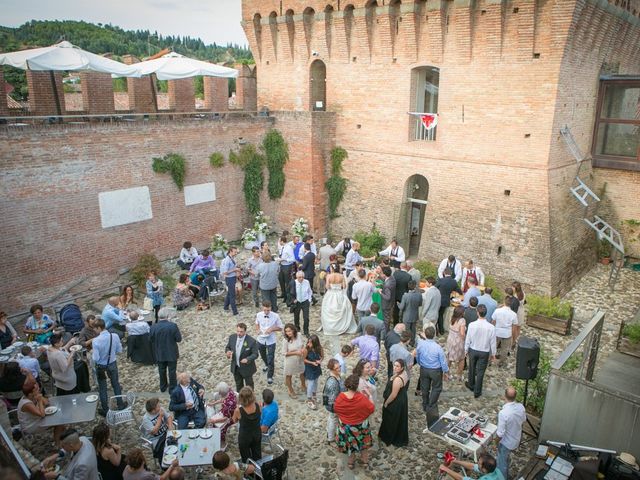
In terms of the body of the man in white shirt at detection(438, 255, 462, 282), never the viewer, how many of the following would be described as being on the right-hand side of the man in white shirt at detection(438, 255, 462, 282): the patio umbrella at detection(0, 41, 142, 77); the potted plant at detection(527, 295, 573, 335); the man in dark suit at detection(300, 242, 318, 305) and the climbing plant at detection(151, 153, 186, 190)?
3

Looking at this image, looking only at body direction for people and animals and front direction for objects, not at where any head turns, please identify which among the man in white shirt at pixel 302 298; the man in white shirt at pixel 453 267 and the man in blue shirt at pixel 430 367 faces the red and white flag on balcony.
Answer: the man in blue shirt

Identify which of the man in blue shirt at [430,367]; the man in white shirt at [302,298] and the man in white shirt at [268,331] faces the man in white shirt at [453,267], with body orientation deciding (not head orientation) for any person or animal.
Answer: the man in blue shirt

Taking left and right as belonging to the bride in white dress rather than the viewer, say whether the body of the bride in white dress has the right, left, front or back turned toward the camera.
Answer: back

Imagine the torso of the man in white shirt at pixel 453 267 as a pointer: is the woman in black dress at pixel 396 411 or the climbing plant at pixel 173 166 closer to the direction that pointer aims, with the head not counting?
the woman in black dress

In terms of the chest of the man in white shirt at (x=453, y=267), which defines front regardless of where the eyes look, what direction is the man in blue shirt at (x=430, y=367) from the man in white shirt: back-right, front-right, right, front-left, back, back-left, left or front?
front

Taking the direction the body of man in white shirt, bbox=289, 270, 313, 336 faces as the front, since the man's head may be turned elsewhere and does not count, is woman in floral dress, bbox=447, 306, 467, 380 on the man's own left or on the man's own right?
on the man's own left

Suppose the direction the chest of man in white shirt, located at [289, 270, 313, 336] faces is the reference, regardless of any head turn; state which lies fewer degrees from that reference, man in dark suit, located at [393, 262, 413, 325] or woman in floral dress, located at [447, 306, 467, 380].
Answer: the woman in floral dress

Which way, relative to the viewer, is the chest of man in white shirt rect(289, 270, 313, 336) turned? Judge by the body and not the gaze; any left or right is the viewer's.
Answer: facing the viewer

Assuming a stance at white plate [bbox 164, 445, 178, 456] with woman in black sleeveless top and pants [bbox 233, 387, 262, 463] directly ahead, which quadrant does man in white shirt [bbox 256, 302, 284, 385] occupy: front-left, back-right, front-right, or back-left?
front-left

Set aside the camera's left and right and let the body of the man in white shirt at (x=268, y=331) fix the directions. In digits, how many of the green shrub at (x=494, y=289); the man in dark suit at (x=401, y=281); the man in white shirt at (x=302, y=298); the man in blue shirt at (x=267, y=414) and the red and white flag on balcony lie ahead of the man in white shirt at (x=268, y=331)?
1

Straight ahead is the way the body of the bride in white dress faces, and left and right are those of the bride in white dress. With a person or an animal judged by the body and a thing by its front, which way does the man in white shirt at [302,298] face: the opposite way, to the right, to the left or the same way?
the opposite way

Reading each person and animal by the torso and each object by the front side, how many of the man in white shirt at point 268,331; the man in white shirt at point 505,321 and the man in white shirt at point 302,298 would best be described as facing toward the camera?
2

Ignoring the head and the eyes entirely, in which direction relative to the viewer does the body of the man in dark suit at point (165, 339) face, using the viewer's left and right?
facing away from the viewer

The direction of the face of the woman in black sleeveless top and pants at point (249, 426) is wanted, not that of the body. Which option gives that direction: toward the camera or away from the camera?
away from the camera

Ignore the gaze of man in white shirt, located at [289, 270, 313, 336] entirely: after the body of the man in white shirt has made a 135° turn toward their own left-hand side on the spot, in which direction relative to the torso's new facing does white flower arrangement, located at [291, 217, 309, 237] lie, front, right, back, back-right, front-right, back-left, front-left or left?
front-left

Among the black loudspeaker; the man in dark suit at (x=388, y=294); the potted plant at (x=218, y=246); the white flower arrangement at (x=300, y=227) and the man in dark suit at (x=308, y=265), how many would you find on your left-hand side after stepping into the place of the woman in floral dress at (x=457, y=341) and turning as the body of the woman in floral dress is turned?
4

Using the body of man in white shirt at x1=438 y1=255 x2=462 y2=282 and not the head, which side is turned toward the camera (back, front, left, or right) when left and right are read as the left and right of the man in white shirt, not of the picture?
front

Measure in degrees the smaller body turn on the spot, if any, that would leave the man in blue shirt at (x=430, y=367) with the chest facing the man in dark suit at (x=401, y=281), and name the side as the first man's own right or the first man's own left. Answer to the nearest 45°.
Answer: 0° — they already face them

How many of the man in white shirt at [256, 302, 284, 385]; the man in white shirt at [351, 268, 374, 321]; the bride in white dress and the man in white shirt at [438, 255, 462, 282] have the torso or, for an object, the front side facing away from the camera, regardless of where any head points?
2
